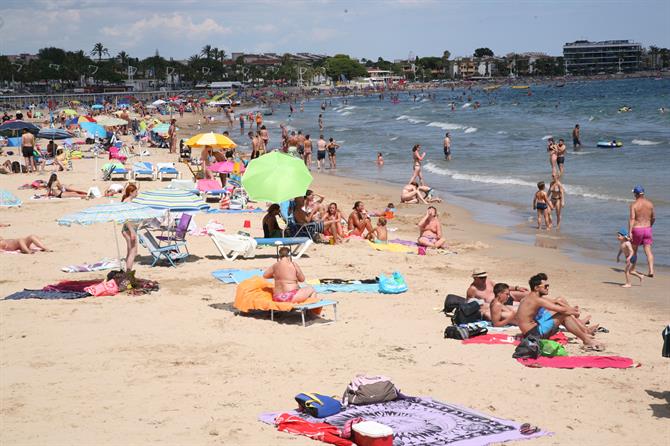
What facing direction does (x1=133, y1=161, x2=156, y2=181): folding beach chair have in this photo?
toward the camera

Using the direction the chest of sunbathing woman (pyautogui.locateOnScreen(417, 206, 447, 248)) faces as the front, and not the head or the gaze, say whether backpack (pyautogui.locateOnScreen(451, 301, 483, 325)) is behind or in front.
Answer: in front

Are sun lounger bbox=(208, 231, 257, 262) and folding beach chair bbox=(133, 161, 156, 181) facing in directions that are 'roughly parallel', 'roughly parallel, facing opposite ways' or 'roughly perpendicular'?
roughly perpendicular

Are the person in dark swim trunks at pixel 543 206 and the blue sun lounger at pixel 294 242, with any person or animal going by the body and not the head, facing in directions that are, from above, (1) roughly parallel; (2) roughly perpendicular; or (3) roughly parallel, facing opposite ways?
roughly perpendicular
